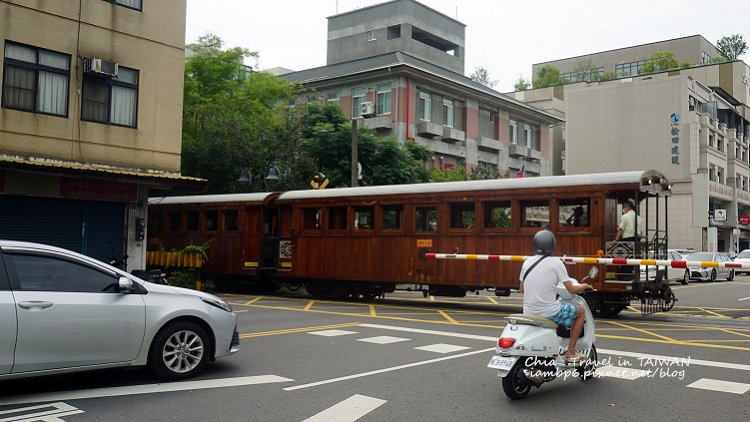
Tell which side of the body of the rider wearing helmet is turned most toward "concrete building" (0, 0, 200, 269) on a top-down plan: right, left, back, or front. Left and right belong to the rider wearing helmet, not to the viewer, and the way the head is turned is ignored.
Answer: left

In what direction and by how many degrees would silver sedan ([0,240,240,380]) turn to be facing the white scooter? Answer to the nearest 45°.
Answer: approximately 45° to its right

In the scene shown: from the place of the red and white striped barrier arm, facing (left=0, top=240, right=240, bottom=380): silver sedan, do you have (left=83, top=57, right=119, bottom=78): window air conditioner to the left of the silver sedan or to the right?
right

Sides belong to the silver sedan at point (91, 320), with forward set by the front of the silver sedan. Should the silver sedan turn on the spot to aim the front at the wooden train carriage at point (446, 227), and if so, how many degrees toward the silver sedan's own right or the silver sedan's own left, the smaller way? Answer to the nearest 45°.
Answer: approximately 45° to the silver sedan's own left

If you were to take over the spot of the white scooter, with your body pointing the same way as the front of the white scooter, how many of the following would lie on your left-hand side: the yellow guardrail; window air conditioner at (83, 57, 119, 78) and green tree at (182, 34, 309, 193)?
3

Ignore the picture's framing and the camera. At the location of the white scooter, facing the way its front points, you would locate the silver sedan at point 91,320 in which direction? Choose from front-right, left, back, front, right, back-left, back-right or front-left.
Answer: back-left

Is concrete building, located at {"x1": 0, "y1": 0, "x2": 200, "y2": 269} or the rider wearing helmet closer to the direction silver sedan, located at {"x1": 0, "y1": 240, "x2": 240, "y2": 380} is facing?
the rider wearing helmet

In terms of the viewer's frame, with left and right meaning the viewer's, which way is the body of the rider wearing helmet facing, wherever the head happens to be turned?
facing away from the viewer and to the right of the viewer

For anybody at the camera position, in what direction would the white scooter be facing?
facing away from the viewer and to the right of the viewer

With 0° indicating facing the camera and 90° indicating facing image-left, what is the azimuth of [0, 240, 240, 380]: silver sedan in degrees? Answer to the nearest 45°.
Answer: approximately 270°
